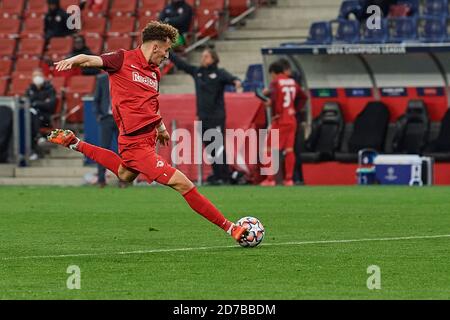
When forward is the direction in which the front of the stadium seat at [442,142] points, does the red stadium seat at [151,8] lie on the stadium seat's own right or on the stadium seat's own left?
on the stadium seat's own right

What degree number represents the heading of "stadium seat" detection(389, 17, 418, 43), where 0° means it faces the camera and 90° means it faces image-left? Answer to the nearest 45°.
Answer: approximately 0°

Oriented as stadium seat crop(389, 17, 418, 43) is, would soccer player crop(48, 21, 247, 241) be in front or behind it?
in front

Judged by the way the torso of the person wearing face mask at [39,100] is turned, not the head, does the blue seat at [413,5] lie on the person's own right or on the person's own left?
on the person's own left

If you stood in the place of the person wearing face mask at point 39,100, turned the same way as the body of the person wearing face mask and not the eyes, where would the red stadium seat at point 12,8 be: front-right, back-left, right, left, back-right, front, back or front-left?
back

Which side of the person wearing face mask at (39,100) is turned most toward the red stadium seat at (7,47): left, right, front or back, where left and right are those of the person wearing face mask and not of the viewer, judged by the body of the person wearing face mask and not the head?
back

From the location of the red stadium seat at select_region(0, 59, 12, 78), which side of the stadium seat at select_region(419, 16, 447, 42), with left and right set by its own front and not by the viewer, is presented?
right

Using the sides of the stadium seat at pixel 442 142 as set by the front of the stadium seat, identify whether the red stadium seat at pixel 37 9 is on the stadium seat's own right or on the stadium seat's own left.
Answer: on the stadium seat's own right
